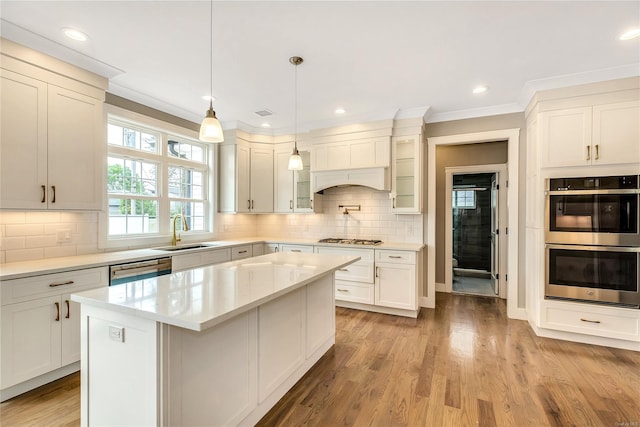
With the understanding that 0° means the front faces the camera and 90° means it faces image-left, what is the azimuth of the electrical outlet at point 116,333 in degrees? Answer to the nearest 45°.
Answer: approximately 45°

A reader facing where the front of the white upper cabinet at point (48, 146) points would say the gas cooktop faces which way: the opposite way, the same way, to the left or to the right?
to the right

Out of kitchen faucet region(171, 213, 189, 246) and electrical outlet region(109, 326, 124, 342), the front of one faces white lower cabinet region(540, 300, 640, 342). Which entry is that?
the kitchen faucet

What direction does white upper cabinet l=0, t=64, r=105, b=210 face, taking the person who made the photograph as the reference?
facing the viewer and to the right of the viewer

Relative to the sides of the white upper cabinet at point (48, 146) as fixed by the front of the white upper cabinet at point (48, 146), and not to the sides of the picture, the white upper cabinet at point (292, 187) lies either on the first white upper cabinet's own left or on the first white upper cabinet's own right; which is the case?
on the first white upper cabinet's own left

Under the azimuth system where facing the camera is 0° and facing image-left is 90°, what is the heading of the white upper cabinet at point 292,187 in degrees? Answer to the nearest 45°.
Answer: approximately 0°

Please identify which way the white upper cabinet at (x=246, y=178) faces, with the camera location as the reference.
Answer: facing the viewer

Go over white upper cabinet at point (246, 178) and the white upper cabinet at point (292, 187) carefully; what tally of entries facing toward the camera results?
2

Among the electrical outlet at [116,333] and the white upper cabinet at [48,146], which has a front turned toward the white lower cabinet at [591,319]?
the white upper cabinet

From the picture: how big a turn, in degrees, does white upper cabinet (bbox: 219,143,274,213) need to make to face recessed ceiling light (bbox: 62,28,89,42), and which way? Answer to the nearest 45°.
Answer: approximately 45° to its right

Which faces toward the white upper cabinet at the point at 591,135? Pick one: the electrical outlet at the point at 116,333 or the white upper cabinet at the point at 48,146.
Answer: the white upper cabinet at the point at 48,146

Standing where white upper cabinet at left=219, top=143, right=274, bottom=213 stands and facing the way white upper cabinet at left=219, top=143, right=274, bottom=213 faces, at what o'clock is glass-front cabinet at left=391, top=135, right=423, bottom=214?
The glass-front cabinet is roughly at 10 o'clock from the white upper cabinet.

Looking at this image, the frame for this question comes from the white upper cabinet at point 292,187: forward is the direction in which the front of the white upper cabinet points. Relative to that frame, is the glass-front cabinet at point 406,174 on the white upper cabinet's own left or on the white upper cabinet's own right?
on the white upper cabinet's own left

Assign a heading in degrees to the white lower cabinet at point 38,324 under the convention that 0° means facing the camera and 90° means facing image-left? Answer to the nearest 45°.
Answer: approximately 315°

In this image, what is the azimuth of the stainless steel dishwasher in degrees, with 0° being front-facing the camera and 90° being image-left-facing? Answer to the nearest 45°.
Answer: approximately 315°

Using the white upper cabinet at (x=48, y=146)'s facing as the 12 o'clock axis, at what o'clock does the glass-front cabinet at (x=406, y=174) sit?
The glass-front cabinet is roughly at 11 o'clock from the white upper cabinet.
